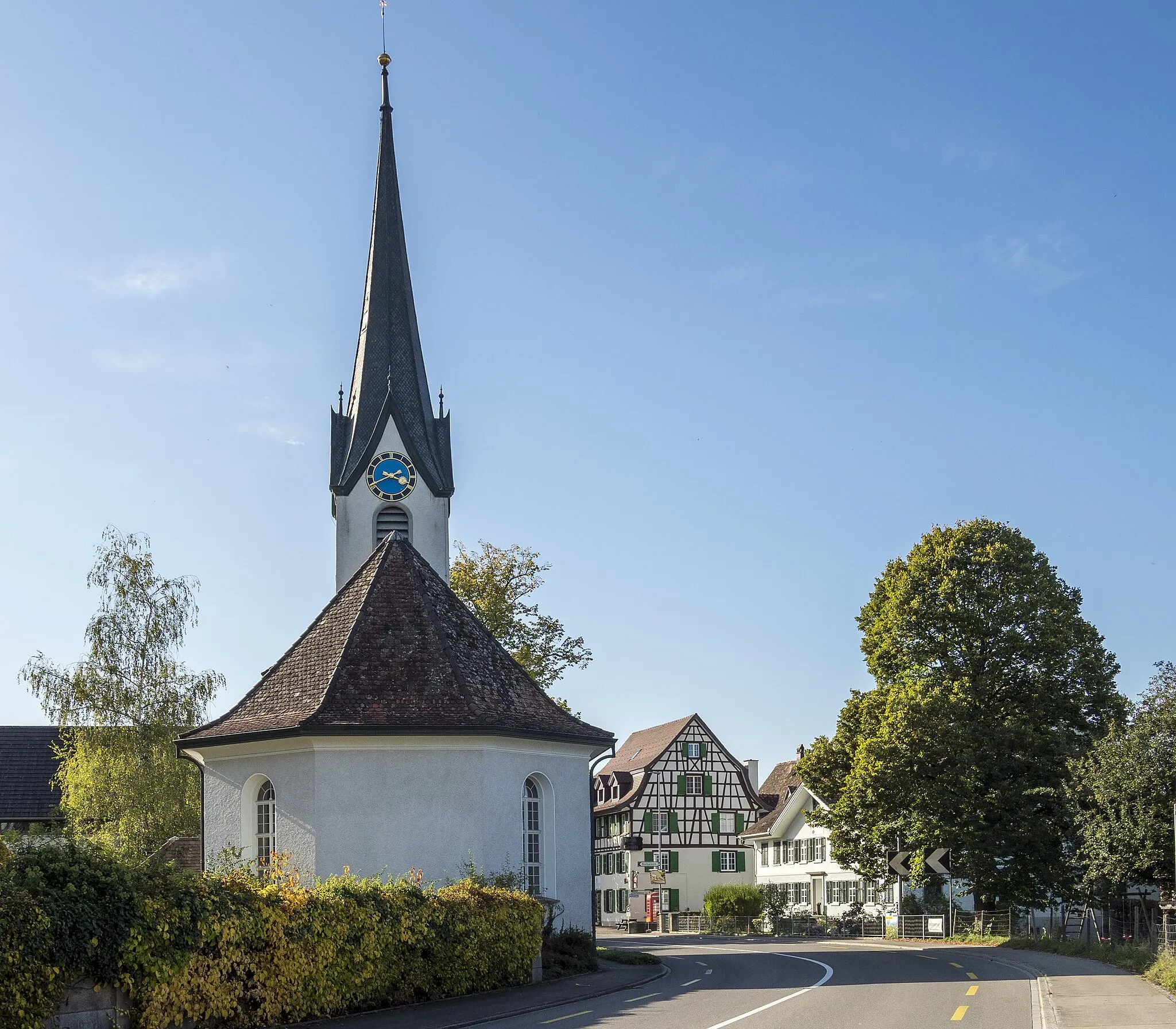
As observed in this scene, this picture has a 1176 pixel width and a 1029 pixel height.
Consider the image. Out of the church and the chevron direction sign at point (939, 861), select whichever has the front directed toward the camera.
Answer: the chevron direction sign

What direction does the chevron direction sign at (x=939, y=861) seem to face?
toward the camera

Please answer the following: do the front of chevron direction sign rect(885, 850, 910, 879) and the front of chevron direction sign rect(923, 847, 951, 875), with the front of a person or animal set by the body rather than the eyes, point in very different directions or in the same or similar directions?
same or similar directions

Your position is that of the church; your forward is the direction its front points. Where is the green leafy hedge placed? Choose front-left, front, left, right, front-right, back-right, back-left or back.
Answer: back

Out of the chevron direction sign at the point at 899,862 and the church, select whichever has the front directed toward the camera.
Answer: the chevron direction sign

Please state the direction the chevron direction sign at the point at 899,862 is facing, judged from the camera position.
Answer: facing the viewer

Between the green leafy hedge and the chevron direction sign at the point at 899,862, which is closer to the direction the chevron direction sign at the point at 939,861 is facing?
the green leafy hedge

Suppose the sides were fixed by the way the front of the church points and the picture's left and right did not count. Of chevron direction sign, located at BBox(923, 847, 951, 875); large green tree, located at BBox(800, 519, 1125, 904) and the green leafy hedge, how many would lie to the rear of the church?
1

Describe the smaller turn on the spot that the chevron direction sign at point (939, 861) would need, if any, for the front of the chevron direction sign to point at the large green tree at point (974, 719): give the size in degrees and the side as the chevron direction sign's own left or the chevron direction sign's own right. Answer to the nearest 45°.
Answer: approximately 180°

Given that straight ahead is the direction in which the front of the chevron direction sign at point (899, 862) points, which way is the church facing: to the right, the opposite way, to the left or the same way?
the opposite way

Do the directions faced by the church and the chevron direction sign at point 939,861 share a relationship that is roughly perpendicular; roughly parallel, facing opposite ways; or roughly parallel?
roughly parallel, facing opposite ways

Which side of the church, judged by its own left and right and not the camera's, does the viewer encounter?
back

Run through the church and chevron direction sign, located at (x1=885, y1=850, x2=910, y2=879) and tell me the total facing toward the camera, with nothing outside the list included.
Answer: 1

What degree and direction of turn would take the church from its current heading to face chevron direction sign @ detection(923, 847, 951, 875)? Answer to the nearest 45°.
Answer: approximately 45° to its right
